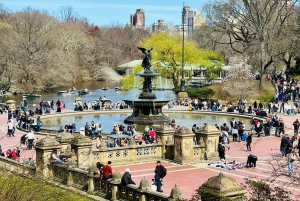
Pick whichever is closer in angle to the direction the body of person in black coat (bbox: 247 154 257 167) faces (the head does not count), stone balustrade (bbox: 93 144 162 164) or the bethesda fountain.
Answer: the stone balustrade

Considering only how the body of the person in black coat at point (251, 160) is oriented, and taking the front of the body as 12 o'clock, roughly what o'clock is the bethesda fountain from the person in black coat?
The bethesda fountain is roughly at 2 o'clock from the person in black coat.

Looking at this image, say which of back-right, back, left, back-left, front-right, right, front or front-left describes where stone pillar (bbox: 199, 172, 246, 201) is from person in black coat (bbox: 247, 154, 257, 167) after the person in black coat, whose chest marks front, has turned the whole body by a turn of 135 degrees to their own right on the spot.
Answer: back-right

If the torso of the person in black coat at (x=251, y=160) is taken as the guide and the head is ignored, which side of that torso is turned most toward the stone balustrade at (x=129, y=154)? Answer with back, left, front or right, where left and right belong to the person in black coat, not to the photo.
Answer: front

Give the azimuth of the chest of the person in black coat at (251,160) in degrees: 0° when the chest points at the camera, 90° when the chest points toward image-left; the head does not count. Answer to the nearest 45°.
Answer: approximately 90°

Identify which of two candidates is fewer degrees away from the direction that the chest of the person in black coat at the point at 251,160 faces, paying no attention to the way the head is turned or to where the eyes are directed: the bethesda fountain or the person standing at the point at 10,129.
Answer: the person standing

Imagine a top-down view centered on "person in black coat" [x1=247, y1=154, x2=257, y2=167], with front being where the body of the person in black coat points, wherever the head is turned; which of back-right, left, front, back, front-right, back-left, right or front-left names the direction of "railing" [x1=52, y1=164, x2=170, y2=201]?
front-left
